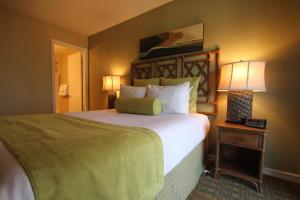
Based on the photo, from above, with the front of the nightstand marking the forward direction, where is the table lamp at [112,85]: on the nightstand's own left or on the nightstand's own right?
on the nightstand's own right

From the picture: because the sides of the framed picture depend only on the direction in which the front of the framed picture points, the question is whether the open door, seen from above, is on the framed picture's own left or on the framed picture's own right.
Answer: on the framed picture's own right

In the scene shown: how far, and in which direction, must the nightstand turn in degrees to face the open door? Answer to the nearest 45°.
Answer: approximately 45° to its right

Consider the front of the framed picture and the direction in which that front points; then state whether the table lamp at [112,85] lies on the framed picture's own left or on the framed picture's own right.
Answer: on the framed picture's own right

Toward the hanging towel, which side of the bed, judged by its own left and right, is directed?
right

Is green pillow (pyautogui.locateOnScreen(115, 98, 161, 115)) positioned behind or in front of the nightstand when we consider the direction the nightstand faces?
in front

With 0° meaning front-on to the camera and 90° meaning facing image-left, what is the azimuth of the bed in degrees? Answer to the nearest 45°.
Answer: approximately 45°

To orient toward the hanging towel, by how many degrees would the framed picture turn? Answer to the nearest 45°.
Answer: approximately 90° to its right

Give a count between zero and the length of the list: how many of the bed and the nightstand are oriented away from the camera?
0

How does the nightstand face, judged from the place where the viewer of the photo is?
facing the viewer and to the left of the viewer
